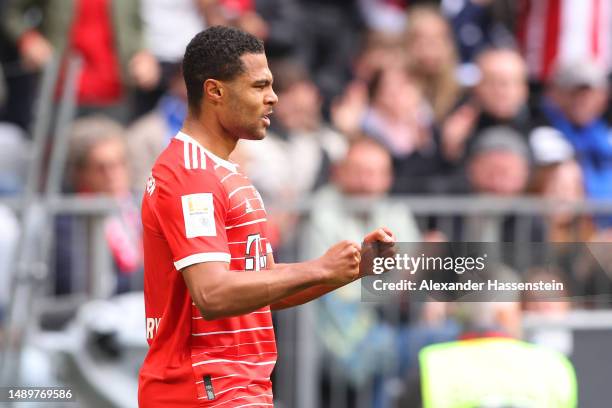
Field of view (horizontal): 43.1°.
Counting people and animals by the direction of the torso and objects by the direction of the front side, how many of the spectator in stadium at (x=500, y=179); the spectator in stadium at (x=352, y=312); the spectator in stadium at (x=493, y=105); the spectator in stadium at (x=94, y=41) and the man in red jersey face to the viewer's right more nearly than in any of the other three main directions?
1

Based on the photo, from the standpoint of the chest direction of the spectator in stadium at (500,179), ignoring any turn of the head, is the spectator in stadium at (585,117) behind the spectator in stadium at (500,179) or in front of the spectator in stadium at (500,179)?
behind

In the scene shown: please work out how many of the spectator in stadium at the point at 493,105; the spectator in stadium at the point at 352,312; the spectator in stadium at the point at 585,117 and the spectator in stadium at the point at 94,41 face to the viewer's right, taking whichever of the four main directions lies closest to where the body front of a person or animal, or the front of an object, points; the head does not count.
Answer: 0

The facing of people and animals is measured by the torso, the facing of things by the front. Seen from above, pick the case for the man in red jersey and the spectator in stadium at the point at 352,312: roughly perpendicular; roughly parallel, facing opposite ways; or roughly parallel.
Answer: roughly perpendicular

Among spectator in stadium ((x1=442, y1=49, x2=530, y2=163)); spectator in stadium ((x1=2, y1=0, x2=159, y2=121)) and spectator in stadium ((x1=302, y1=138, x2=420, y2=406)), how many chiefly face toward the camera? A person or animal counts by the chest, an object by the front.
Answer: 3

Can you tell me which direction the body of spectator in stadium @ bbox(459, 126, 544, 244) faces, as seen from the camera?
toward the camera

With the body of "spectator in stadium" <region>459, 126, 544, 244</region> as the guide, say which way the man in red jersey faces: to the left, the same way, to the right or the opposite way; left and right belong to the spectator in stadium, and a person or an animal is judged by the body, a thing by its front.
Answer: to the left

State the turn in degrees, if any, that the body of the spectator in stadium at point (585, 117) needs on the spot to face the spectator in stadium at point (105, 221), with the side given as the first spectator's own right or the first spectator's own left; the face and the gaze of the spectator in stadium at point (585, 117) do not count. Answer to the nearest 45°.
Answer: approximately 45° to the first spectator's own right

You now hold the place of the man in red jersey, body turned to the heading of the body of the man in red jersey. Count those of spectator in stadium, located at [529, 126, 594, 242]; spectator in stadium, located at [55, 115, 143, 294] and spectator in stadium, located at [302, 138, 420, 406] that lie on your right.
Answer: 0

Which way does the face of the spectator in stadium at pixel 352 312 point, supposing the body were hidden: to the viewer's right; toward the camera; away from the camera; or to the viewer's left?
toward the camera

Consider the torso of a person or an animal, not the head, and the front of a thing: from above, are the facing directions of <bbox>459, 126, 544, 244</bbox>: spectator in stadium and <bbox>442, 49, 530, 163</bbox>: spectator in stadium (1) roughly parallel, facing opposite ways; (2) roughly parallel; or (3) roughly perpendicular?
roughly parallel

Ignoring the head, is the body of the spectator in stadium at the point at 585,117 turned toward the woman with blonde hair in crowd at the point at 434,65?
no

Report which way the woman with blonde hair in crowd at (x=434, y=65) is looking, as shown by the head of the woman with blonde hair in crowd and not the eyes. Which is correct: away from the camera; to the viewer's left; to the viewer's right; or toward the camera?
toward the camera

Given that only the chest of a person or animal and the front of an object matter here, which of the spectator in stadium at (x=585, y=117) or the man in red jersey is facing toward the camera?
the spectator in stadium

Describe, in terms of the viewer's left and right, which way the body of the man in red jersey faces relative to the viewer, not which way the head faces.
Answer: facing to the right of the viewer

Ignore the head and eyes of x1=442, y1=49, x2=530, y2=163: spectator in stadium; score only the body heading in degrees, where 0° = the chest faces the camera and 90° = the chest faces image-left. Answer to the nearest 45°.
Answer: approximately 0°

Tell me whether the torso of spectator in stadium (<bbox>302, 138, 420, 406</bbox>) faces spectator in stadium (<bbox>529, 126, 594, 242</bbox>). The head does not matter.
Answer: no

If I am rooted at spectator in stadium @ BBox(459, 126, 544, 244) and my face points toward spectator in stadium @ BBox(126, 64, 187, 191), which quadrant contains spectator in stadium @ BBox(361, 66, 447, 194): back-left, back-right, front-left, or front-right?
front-right
